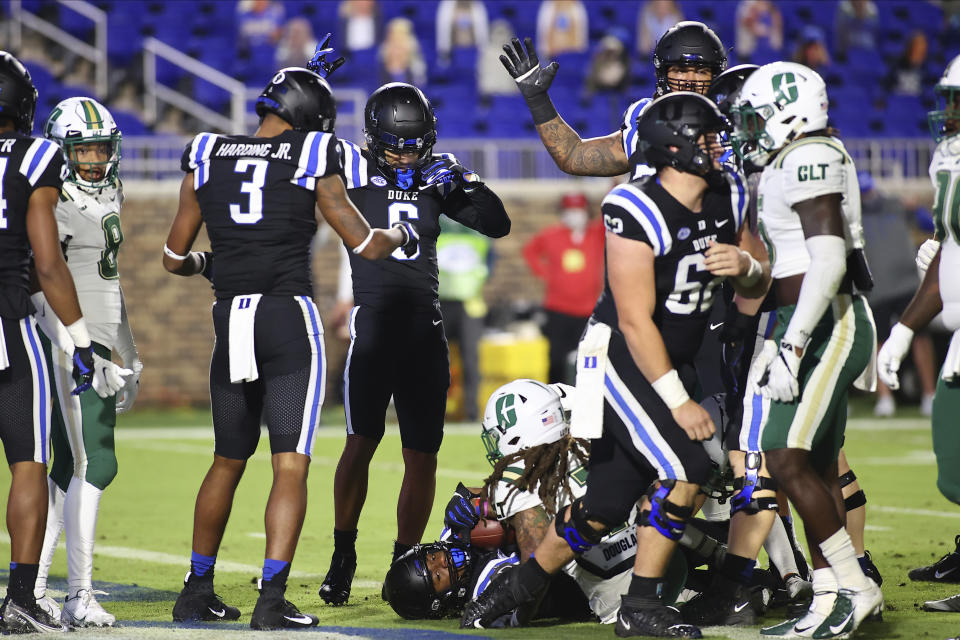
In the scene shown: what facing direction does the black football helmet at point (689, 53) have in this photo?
toward the camera

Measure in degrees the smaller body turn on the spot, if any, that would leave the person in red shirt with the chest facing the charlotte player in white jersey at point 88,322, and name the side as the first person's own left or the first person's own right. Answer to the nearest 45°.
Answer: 0° — they already face them

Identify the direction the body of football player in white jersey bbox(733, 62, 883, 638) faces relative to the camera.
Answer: to the viewer's left

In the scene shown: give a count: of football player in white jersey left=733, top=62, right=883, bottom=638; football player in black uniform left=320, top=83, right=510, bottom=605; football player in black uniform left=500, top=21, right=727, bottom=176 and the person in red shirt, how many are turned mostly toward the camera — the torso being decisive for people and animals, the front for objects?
3

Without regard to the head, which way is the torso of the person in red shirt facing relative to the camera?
toward the camera

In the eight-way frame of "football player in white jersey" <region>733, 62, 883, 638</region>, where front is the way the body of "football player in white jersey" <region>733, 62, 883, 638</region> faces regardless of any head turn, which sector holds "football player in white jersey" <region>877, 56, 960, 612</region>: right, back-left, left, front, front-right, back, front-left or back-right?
back-right

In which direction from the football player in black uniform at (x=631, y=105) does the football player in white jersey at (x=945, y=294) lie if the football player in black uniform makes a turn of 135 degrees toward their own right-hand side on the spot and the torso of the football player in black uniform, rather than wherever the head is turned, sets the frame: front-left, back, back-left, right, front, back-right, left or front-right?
back

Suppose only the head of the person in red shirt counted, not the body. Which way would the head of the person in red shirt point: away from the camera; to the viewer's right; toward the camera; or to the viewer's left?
toward the camera

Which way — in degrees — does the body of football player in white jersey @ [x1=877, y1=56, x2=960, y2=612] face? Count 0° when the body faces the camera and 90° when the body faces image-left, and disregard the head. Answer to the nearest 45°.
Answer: approximately 45°

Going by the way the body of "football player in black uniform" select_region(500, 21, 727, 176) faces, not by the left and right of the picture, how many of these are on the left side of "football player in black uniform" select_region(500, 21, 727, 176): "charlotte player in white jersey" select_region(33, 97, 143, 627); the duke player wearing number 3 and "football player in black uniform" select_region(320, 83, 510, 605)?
0

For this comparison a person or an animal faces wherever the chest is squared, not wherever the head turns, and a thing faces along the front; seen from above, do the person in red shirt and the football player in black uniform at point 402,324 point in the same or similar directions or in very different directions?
same or similar directions

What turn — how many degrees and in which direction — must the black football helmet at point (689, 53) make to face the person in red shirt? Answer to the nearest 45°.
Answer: approximately 180°

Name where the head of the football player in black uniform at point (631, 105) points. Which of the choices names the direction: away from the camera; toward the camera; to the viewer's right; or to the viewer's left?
toward the camera

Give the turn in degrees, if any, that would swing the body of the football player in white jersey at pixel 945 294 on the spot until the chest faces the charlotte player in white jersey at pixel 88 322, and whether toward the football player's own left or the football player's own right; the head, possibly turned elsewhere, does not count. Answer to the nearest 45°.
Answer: approximately 45° to the football player's own right

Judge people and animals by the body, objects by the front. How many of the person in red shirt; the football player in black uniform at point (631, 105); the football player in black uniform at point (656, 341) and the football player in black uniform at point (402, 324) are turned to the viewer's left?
0

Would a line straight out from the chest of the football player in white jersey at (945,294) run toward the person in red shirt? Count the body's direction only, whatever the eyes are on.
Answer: no

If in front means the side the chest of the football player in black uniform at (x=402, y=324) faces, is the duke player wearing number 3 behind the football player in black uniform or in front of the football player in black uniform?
in front

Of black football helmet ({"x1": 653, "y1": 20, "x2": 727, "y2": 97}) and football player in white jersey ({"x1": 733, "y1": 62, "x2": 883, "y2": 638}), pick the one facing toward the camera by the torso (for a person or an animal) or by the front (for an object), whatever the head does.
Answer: the black football helmet

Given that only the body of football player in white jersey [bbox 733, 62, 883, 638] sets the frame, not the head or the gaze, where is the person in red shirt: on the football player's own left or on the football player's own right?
on the football player's own right

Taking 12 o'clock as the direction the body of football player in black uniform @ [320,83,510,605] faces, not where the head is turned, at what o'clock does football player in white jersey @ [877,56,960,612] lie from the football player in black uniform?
The football player in white jersey is roughly at 10 o'clock from the football player in black uniform.

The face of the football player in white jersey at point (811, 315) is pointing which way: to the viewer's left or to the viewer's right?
to the viewer's left
